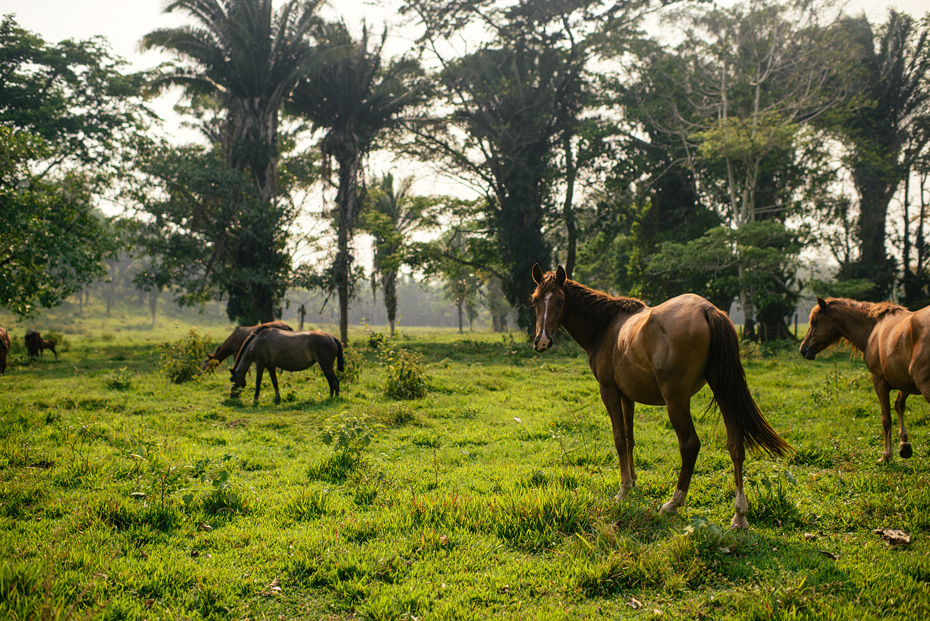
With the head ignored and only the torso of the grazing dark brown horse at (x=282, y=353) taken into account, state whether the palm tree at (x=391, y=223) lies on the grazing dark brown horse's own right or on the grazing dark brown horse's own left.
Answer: on the grazing dark brown horse's own right

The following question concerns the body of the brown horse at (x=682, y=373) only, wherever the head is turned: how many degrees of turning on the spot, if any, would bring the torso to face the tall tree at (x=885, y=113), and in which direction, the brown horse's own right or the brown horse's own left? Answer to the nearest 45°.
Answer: approximately 45° to the brown horse's own right

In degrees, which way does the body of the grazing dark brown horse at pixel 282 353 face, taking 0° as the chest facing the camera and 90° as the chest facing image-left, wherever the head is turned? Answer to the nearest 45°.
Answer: approximately 90°

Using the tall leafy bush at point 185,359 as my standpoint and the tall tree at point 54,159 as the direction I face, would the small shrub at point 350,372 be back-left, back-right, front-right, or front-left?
back-right

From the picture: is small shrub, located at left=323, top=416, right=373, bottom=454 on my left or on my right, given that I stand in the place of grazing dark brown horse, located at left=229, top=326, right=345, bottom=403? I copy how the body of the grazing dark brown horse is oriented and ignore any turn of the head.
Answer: on my left

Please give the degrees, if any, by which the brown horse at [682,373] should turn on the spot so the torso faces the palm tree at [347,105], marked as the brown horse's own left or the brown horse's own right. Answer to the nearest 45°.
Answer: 0° — it already faces it

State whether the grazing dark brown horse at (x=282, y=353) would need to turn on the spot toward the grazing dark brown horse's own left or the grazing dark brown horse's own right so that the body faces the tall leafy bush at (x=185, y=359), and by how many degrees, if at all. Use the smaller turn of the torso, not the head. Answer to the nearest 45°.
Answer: approximately 45° to the grazing dark brown horse's own right

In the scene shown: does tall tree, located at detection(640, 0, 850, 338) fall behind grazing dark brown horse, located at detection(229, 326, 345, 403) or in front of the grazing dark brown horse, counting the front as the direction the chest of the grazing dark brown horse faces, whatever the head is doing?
behind
